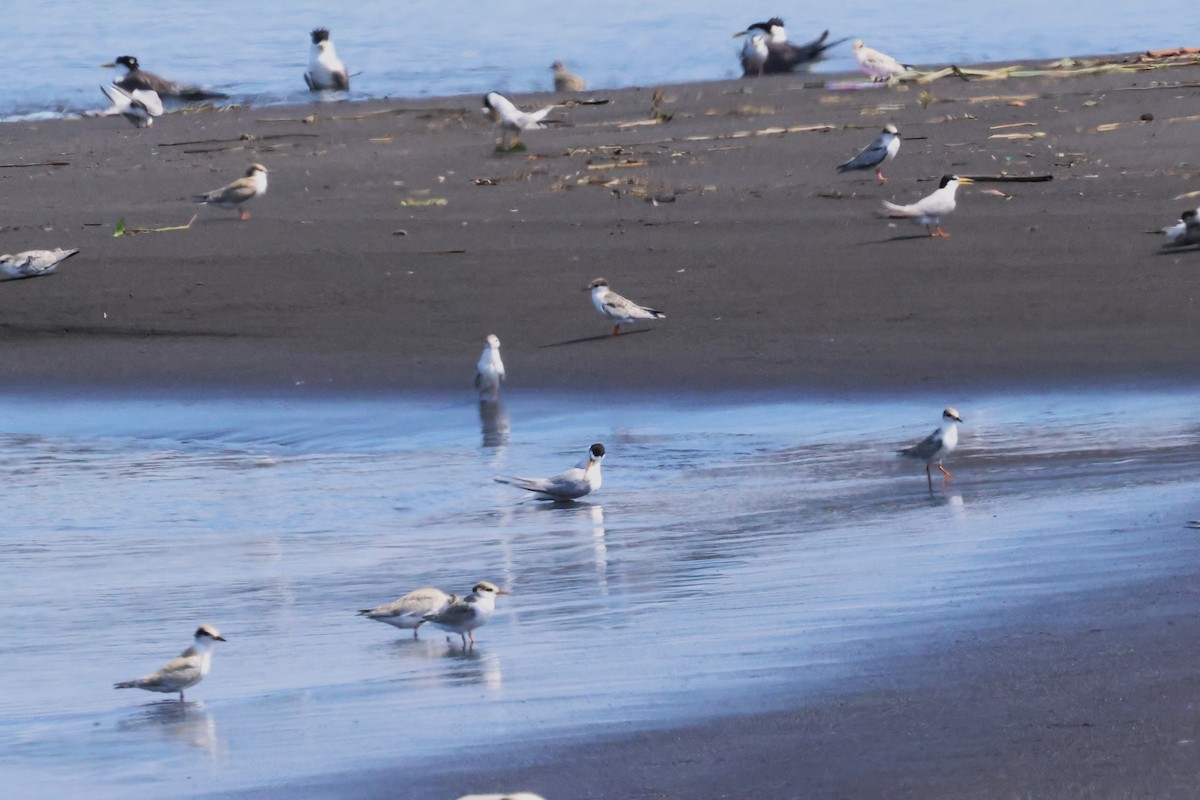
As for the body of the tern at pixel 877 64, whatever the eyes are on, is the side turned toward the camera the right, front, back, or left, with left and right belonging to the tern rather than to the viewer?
left

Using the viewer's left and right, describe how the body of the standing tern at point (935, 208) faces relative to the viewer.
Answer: facing to the right of the viewer

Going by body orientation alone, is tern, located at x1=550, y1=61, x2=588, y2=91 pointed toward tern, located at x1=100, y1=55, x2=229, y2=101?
yes

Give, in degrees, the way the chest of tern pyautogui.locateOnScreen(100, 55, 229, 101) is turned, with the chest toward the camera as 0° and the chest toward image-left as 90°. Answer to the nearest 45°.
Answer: approximately 90°

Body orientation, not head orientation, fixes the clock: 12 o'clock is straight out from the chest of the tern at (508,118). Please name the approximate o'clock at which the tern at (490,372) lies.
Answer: the tern at (490,372) is roughly at 9 o'clock from the tern at (508,118).

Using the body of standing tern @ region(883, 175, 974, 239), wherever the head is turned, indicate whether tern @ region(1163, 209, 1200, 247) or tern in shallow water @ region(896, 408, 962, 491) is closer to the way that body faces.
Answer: the tern

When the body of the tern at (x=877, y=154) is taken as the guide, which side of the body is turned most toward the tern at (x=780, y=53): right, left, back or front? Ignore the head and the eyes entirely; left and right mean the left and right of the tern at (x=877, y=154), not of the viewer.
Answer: left

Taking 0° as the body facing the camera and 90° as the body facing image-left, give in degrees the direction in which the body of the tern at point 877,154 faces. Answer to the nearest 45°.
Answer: approximately 270°

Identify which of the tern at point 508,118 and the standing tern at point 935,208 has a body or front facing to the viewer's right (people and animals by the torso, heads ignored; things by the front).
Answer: the standing tern

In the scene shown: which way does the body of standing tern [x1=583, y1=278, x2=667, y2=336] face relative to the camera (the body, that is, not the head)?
to the viewer's left

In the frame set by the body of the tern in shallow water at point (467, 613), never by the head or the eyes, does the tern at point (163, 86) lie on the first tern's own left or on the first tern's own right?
on the first tern's own left

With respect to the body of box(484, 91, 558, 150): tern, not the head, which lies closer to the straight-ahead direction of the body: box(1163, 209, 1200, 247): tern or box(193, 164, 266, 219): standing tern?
the standing tern

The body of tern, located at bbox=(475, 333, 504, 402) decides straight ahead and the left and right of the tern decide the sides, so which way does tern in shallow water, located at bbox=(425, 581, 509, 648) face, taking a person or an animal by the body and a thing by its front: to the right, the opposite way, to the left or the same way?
to the left

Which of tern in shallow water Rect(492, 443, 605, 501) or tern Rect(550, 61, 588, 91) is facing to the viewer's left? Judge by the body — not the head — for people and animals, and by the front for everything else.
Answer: the tern

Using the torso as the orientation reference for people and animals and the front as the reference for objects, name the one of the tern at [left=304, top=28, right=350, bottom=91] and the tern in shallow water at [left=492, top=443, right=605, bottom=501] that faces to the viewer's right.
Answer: the tern in shallow water
